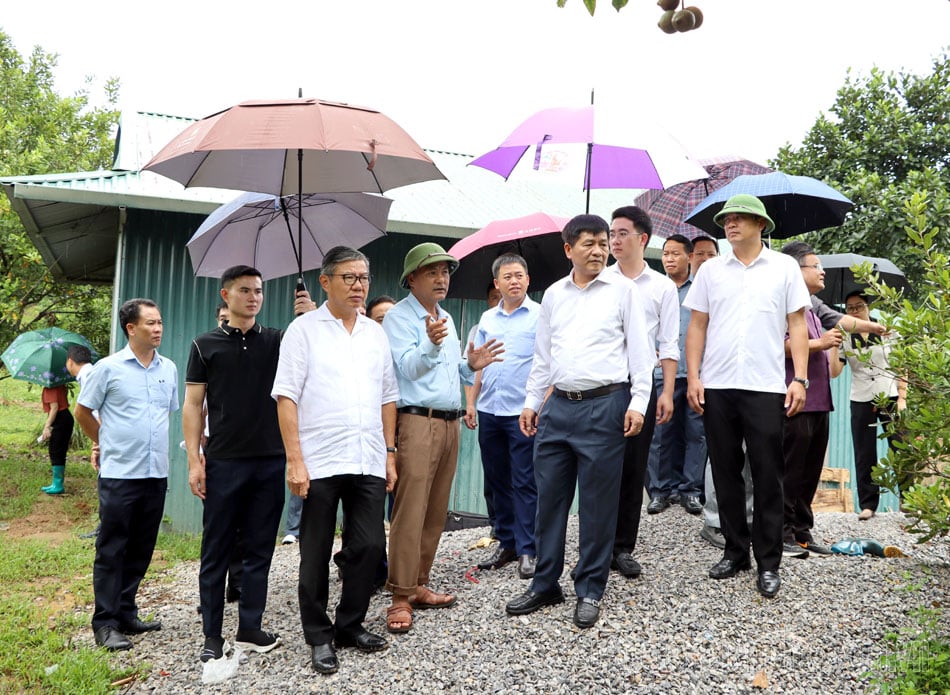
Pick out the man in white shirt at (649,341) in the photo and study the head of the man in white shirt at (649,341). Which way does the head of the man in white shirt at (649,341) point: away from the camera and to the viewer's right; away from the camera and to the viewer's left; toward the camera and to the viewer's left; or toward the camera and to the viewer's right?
toward the camera and to the viewer's left

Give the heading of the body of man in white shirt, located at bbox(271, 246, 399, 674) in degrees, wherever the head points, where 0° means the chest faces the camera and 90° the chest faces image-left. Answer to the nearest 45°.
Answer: approximately 315°

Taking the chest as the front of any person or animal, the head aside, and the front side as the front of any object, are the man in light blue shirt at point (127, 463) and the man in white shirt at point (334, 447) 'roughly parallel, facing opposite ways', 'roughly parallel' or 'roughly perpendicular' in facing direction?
roughly parallel

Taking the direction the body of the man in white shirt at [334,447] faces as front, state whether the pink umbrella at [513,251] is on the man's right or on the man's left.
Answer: on the man's left

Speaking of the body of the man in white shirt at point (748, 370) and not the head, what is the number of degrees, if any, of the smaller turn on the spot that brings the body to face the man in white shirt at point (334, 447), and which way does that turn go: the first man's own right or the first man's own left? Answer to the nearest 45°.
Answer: approximately 45° to the first man's own right

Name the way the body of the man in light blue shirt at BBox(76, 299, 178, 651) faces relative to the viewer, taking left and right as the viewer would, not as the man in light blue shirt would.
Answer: facing the viewer and to the right of the viewer

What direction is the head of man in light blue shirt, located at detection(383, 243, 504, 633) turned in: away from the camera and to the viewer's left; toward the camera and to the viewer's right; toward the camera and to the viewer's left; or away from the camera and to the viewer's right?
toward the camera and to the viewer's right

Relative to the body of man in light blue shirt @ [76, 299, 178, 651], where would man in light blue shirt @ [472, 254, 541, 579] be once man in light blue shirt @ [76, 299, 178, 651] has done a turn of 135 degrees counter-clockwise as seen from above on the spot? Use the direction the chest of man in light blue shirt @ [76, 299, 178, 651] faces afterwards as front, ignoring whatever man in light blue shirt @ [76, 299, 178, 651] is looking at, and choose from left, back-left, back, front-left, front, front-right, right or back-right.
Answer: right

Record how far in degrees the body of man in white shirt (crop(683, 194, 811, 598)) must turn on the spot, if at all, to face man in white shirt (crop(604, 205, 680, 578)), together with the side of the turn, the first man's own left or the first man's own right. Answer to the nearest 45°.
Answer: approximately 135° to the first man's own right

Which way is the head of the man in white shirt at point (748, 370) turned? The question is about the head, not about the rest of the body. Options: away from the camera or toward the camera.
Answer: toward the camera
